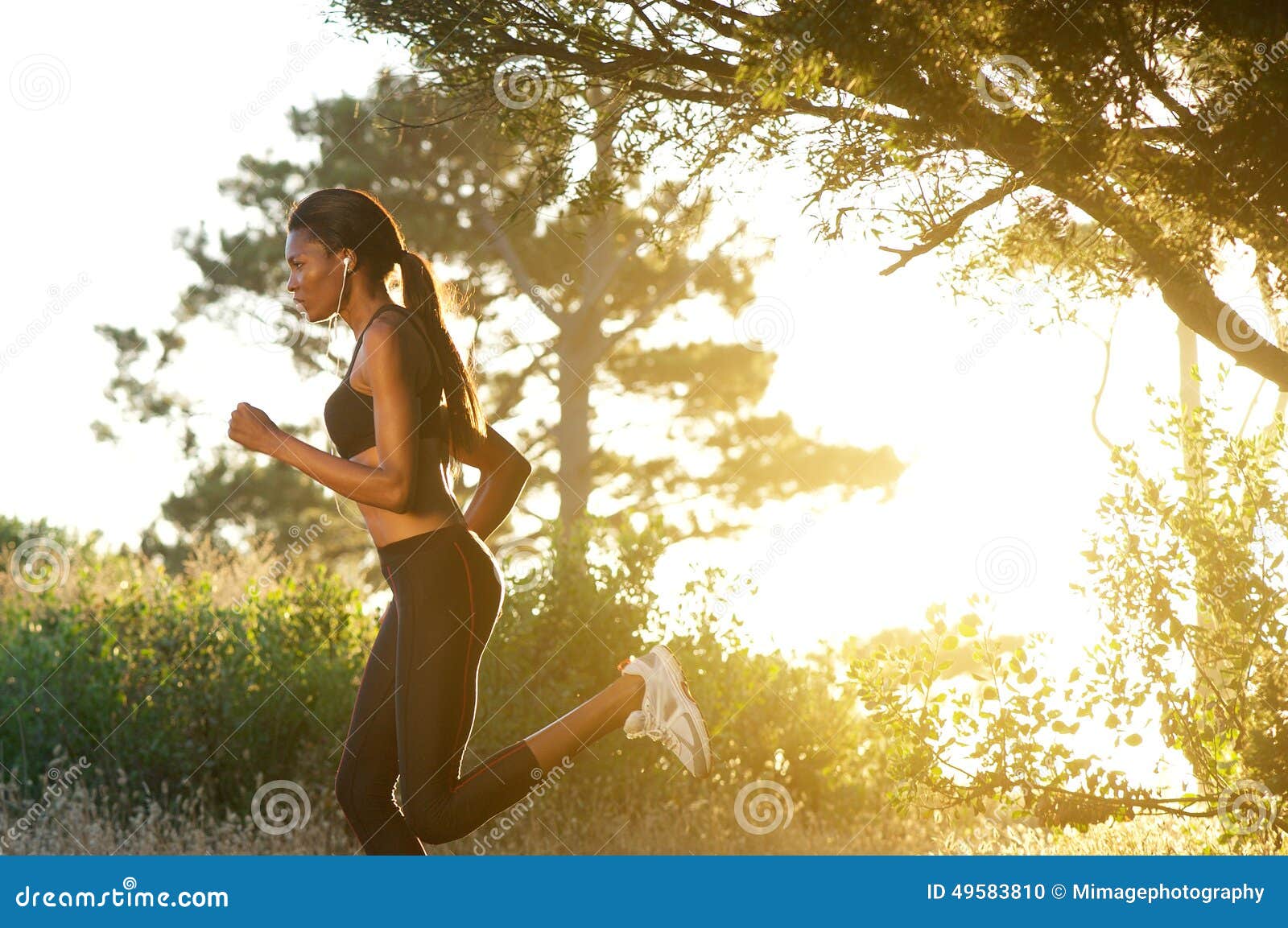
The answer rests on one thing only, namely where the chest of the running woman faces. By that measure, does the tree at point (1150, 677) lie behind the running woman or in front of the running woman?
behind

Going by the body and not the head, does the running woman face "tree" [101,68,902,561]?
no

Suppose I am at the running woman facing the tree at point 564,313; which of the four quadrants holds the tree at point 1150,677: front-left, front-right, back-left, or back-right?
front-right

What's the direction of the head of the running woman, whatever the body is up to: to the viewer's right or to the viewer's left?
to the viewer's left

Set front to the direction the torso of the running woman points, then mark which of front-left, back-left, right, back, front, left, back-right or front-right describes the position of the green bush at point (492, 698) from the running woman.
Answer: right

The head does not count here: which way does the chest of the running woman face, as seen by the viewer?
to the viewer's left
